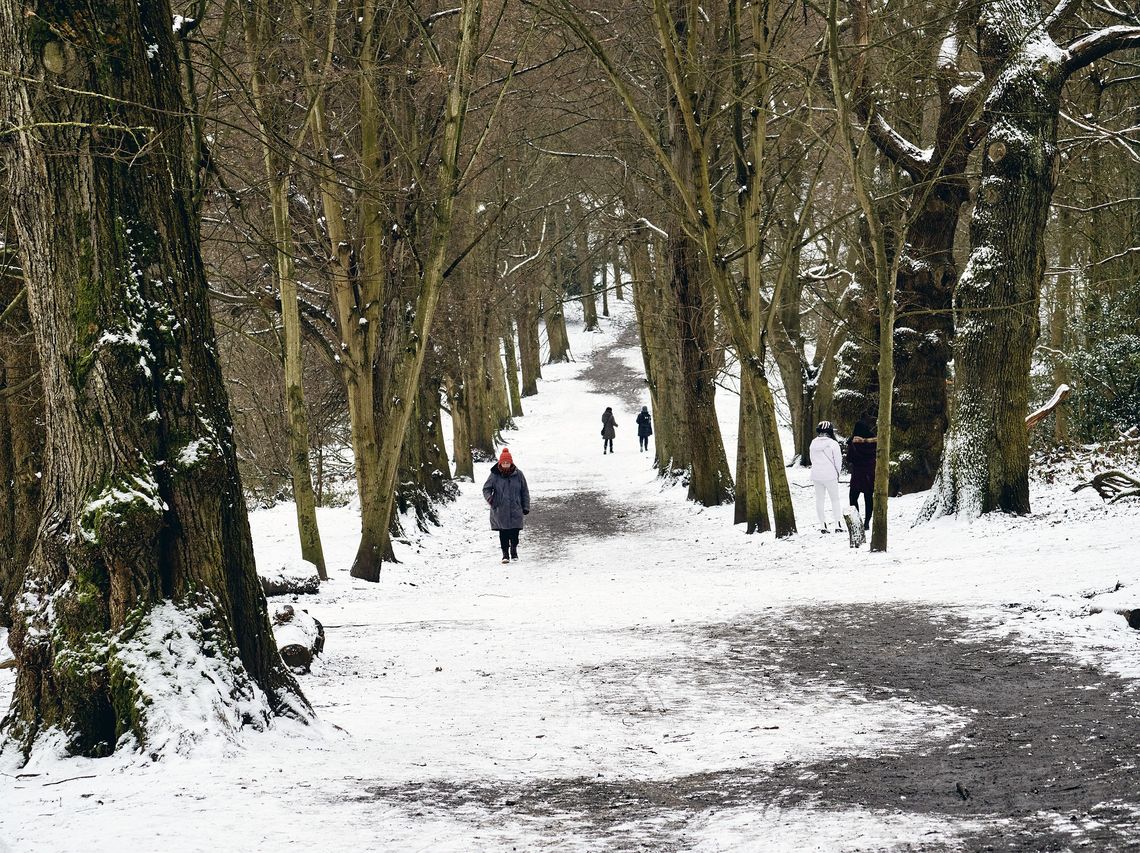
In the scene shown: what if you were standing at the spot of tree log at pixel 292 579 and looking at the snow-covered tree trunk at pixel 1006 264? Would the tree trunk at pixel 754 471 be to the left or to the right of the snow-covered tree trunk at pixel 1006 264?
left

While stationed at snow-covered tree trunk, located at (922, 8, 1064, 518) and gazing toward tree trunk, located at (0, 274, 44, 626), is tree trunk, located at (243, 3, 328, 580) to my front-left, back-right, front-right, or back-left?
front-right

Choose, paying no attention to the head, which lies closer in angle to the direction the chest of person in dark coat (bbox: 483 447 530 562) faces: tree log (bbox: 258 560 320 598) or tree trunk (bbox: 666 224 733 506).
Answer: the tree log

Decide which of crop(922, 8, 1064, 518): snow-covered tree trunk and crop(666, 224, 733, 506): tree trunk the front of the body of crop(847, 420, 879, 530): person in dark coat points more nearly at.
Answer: the tree trunk

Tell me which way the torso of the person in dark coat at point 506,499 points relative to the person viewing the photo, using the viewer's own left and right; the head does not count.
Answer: facing the viewer

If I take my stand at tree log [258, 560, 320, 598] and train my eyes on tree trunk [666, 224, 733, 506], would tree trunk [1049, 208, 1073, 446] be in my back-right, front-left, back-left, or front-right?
front-right

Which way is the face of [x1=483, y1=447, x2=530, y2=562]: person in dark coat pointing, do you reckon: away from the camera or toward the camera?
toward the camera

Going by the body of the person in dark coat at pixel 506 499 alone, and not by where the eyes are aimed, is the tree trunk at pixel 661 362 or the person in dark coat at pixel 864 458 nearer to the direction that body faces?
the person in dark coat

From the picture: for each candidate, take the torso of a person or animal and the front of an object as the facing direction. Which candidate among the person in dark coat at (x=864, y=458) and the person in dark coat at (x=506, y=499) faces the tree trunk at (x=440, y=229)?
the person in dark coat at (x=506, y=499)

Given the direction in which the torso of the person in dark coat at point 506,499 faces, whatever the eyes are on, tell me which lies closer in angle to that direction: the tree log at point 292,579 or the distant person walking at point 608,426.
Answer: the tree log
